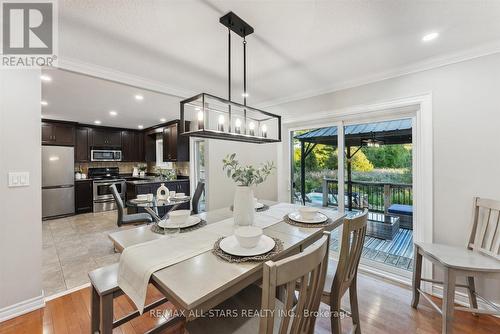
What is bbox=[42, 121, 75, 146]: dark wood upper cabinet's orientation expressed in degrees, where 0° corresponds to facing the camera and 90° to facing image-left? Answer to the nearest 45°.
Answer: approximately 0°

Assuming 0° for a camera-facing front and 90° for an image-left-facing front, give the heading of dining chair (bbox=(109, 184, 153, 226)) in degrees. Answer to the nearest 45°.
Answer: approximately 270°

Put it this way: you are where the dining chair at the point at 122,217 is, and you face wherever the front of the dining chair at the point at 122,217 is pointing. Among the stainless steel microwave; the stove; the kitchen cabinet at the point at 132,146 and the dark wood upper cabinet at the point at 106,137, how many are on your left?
4

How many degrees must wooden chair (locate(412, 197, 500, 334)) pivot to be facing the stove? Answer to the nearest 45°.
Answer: approximately 45° to its right

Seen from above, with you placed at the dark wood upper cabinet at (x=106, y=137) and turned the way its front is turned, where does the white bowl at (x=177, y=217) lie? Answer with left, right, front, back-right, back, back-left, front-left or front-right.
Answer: front

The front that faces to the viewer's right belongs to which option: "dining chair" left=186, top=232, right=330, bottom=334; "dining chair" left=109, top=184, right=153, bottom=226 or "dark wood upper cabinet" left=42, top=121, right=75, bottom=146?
"dining chair" left=109, top=184, right=153, bottom=226

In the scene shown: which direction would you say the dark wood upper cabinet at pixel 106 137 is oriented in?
toward the camera

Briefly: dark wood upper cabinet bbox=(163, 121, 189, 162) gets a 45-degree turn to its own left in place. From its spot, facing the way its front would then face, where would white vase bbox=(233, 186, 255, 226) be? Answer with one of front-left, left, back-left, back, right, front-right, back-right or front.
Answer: front

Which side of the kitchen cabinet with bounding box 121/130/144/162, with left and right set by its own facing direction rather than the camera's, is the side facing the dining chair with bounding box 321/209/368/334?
front

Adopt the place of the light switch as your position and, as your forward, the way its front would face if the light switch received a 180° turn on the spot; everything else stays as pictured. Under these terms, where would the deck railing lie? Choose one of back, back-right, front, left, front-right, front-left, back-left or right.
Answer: back-right

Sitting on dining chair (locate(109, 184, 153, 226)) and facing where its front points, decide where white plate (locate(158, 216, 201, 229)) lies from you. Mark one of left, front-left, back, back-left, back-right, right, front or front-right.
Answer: right

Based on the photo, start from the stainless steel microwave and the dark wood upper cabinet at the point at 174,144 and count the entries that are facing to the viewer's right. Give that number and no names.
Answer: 0

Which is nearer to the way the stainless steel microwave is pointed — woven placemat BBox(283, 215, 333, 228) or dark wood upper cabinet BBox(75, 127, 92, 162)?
the woven placemat

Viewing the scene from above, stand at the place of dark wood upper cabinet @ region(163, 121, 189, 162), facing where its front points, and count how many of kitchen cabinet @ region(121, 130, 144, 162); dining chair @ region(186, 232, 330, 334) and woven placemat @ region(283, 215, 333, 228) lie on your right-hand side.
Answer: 1

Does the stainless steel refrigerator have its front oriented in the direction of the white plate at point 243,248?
yes

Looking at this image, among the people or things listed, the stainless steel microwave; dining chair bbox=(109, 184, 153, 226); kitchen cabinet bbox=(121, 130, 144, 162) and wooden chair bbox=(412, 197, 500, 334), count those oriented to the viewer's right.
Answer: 1

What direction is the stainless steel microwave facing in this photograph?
toward the camera

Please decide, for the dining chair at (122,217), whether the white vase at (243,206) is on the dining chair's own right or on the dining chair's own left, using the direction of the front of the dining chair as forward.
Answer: on the dining chair's own right
